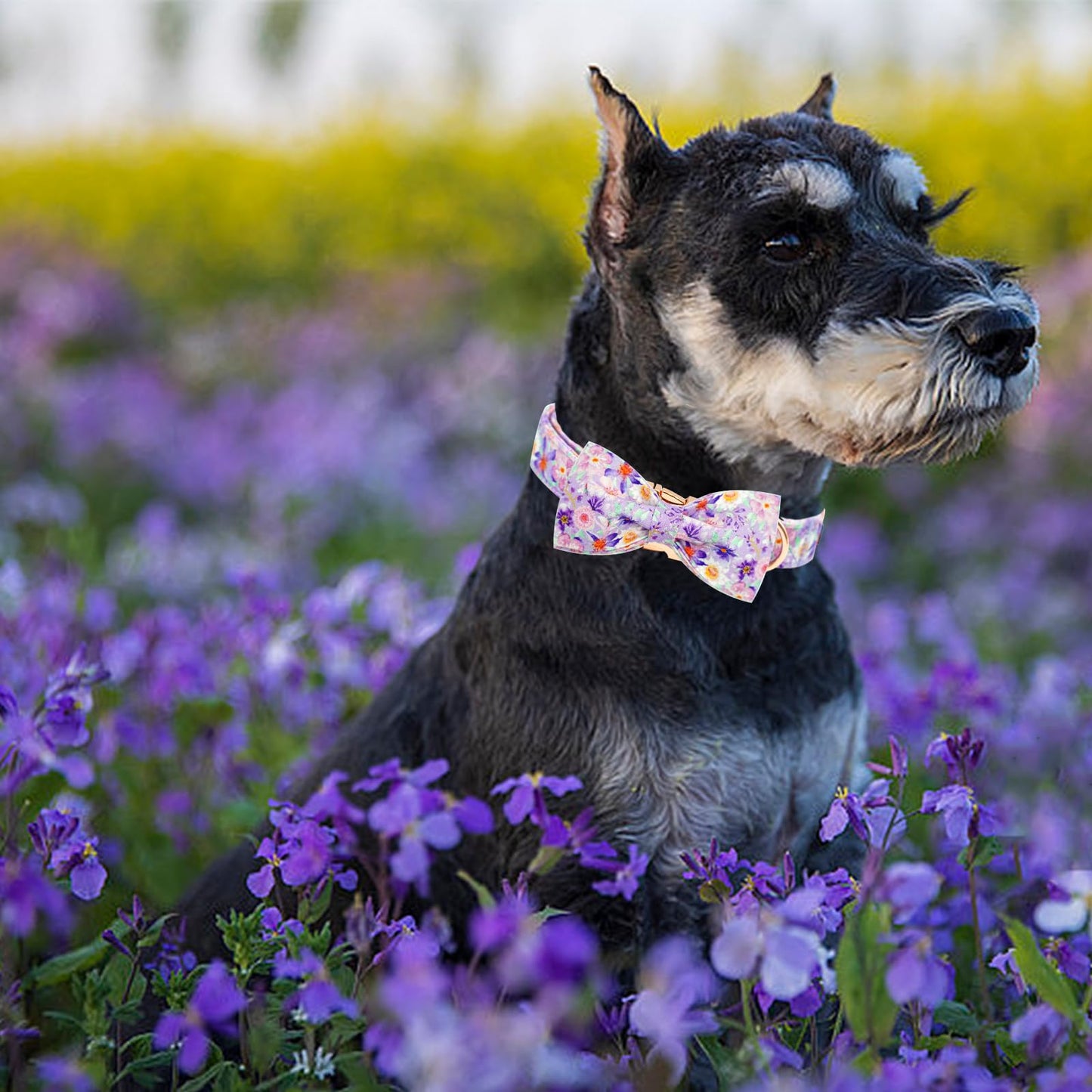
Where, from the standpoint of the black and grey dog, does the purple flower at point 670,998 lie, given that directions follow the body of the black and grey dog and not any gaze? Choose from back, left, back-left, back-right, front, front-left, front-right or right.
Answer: front-right

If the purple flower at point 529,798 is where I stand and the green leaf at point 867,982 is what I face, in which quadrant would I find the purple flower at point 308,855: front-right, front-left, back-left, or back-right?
back-right

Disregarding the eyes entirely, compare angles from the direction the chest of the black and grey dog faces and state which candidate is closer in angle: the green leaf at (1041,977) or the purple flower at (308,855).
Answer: the green leaf

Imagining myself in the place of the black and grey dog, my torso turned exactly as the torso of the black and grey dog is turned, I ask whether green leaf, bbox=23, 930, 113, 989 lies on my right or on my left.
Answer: on my right

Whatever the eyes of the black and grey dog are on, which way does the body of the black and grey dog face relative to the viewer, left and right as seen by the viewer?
facing the viewer and to the right of the viewer

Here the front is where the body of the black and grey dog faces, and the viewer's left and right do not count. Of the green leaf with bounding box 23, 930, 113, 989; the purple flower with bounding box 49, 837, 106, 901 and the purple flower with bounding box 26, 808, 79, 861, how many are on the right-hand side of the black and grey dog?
3

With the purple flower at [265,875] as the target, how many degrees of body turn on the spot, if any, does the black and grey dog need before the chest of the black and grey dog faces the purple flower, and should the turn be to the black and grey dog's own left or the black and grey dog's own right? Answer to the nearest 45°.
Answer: approximately 90° to the black and grey dog's own right

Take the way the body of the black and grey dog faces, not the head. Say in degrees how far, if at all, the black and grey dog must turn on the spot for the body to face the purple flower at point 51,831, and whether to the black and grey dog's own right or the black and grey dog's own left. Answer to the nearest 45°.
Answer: approximately 90° to the black and grey dog's own right

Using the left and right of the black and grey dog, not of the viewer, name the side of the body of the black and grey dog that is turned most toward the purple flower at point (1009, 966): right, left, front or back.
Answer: front

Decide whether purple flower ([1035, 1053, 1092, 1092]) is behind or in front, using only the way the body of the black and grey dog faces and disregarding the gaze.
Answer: in front

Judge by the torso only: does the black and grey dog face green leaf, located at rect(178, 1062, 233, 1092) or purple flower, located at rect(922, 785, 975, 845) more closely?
the purple flower

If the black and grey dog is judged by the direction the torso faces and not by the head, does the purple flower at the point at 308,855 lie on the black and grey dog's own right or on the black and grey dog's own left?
on the black and grey dog's own right
